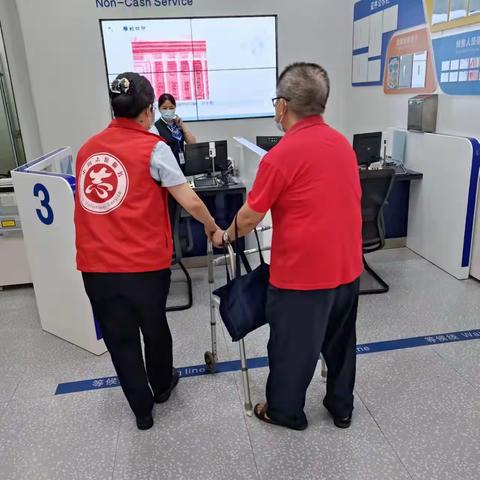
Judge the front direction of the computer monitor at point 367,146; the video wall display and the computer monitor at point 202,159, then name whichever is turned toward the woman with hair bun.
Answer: the video wall display

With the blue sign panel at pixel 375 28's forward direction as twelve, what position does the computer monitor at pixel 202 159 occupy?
The computer monitor is roughly at 12 o'clock from the blue sign panel.

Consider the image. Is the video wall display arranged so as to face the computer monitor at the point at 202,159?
yes

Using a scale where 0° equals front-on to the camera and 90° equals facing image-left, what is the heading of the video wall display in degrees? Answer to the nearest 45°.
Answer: approximately 0°

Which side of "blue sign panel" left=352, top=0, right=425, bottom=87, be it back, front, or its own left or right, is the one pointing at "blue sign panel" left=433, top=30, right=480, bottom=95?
left

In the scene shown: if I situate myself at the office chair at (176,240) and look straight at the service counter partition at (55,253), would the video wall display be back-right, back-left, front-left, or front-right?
back-right

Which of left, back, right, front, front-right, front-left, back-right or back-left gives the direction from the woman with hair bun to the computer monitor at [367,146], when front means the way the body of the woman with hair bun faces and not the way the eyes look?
front

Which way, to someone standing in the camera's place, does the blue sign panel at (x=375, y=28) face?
facing the viewer and to the left of the viewer

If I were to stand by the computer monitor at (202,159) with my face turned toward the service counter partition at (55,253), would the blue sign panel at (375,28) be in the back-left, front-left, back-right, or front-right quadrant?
back-left

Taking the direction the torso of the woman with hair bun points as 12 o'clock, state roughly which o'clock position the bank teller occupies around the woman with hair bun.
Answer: The bank teller is roughly at 11 o'clock from the woman with hair bun.

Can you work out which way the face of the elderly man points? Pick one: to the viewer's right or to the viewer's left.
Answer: to the viewer's left

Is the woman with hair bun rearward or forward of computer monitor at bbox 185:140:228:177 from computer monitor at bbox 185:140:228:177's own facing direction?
rearward

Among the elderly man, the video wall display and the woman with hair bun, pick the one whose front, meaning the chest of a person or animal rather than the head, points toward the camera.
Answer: the video wall display

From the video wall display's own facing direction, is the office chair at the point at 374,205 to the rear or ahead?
ahead

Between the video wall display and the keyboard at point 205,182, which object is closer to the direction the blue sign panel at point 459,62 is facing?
the keyboard

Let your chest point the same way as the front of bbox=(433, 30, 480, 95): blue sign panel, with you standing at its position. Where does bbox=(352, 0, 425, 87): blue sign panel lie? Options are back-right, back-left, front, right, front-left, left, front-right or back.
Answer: right
